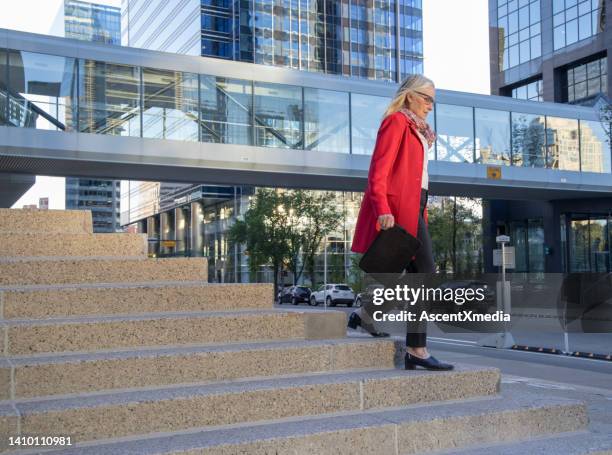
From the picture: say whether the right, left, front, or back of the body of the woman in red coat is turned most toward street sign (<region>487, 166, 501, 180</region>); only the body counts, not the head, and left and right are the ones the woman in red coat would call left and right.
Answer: left

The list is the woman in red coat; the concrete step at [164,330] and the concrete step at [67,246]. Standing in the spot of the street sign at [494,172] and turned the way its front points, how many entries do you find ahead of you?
3

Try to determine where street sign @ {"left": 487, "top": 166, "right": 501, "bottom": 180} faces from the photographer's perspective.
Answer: facing the viewer

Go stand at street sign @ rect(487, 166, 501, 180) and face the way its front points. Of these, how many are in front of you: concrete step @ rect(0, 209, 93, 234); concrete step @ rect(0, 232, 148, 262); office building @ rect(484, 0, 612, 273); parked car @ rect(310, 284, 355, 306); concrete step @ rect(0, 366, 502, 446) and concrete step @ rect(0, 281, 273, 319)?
4

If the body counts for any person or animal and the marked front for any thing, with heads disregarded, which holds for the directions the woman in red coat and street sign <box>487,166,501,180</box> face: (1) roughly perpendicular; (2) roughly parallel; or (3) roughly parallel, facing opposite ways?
roughly perpendicular

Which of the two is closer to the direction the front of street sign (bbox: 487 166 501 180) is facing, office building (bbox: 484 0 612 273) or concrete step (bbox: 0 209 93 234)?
the concrete step

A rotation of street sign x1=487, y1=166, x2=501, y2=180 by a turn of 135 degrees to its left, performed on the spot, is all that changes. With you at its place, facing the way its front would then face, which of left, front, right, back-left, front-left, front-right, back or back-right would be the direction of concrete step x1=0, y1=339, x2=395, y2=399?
back-right
